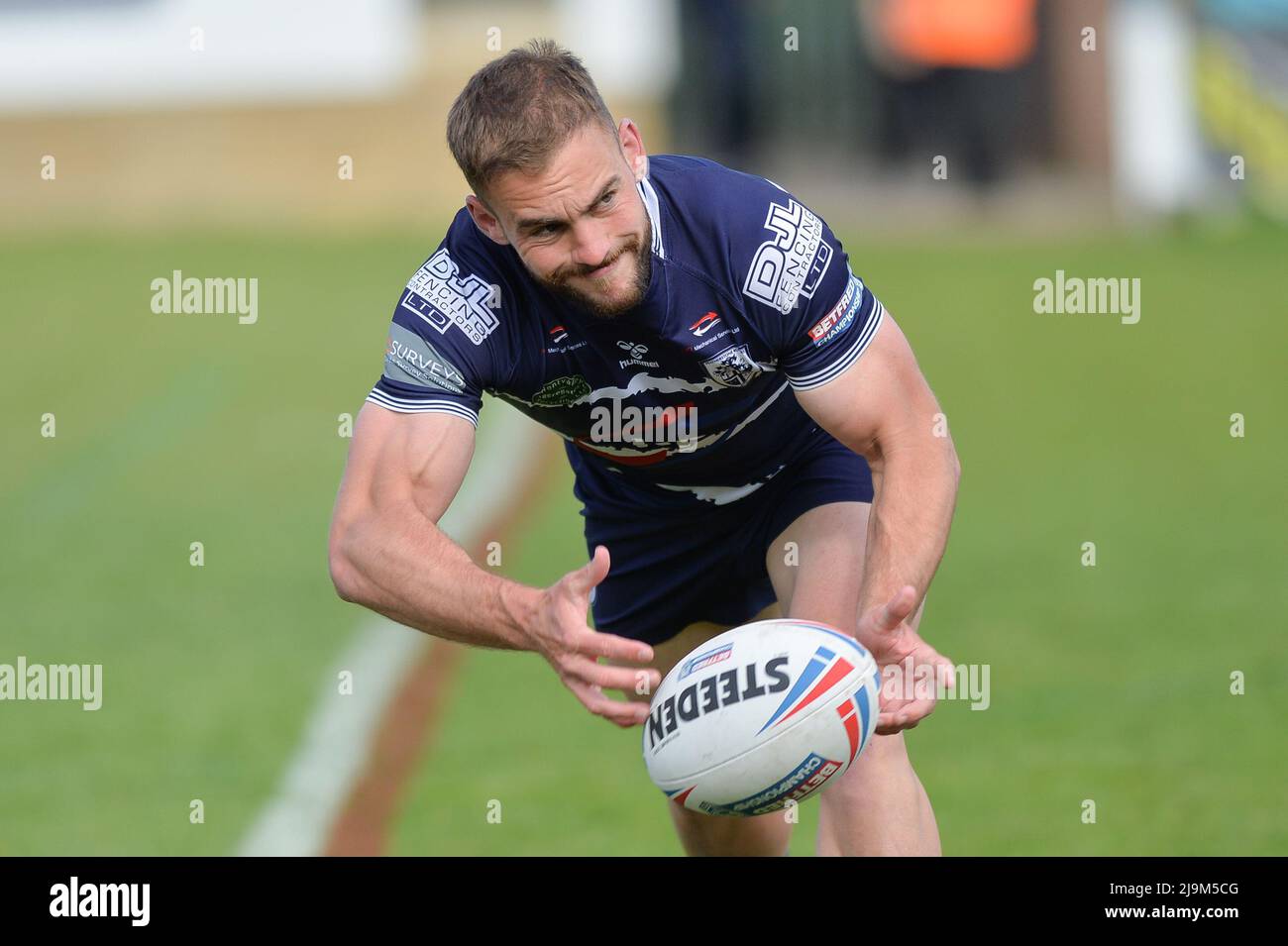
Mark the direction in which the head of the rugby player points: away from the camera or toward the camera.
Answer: toward the camera

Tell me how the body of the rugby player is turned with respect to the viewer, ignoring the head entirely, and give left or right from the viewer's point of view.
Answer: facing the viewer
